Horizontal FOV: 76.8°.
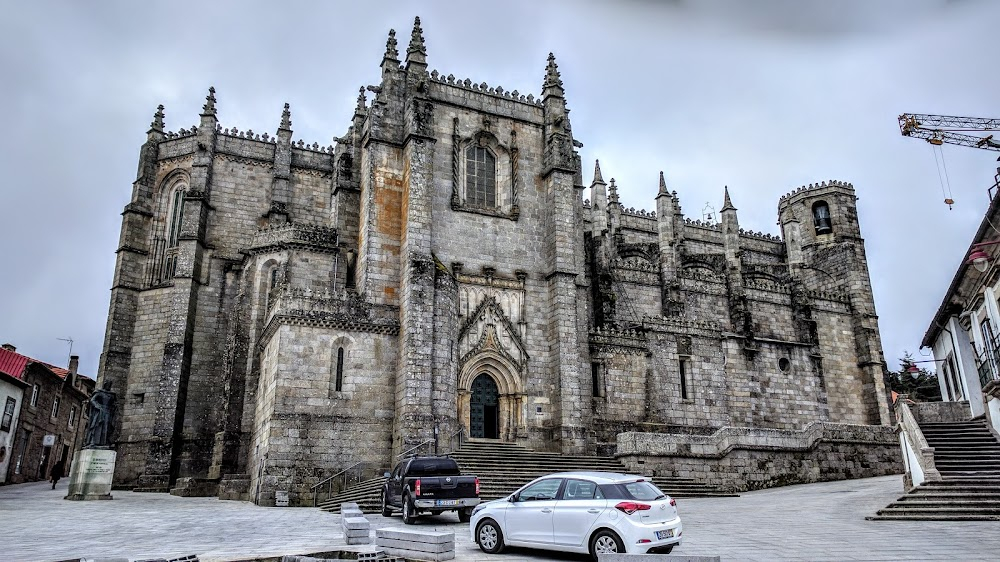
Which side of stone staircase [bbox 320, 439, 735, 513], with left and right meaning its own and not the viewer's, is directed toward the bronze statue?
right

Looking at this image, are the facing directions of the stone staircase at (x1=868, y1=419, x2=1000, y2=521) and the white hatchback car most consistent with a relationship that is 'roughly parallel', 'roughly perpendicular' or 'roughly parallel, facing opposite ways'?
roughly perpendicular

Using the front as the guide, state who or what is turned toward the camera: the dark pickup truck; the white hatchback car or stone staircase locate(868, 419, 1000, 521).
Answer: the stone staircase

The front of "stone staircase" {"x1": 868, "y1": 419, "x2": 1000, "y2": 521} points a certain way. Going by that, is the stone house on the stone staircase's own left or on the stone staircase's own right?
on the stone staircase's own right

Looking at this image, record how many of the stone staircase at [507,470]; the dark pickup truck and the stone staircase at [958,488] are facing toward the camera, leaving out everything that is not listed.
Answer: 2

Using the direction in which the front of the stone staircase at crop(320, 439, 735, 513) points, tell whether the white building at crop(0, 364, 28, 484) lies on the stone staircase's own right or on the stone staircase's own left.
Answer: on the stone staircase's own right

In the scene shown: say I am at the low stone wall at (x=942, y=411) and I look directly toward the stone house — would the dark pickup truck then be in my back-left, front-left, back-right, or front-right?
front-left

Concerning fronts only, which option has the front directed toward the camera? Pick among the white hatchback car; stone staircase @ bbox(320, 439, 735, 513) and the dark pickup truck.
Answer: the stone staircase

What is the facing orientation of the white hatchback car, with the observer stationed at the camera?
facing away from the viewer and to the left of the viewer

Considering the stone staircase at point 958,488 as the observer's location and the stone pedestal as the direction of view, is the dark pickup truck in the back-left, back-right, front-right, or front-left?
front-left

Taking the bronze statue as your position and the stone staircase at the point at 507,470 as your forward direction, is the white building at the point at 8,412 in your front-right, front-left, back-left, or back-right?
back-left

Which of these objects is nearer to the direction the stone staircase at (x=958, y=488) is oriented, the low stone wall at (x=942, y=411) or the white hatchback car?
the white hatchback car

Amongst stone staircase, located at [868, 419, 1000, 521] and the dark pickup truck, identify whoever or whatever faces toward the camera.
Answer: the stone staircase

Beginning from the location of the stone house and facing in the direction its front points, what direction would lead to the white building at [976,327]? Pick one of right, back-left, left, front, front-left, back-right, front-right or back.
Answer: front

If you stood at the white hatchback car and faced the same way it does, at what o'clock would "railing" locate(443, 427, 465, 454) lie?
The railing is roughly at 1 o'clock from the white hatchback car.

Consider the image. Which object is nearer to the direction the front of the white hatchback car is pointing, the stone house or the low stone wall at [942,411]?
the stone house

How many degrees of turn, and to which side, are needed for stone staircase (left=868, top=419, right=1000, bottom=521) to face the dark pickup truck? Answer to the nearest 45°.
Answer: approximately 45° to its right

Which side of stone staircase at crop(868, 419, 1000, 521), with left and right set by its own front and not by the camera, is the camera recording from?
front

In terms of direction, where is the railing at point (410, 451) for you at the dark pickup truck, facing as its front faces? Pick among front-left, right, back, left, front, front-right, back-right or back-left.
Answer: front-right
